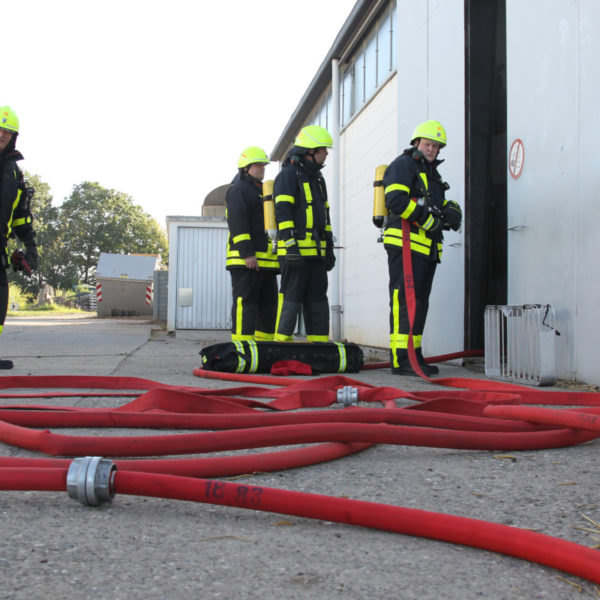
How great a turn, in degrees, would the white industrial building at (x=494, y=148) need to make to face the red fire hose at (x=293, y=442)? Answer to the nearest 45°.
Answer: approximately 45° to its left

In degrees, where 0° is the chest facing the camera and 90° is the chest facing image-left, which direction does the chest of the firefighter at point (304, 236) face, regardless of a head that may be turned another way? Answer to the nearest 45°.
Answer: approximately 315°

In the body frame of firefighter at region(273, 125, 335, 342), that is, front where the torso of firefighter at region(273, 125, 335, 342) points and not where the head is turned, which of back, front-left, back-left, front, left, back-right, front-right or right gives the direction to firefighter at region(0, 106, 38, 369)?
back-right

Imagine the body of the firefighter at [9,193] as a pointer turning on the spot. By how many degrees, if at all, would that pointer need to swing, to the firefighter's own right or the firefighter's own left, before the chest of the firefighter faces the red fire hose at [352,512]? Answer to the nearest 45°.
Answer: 0° — they already face it

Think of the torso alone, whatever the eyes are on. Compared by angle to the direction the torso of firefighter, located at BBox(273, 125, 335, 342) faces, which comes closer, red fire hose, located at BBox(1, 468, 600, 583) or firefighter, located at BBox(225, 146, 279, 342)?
the red fire hose
